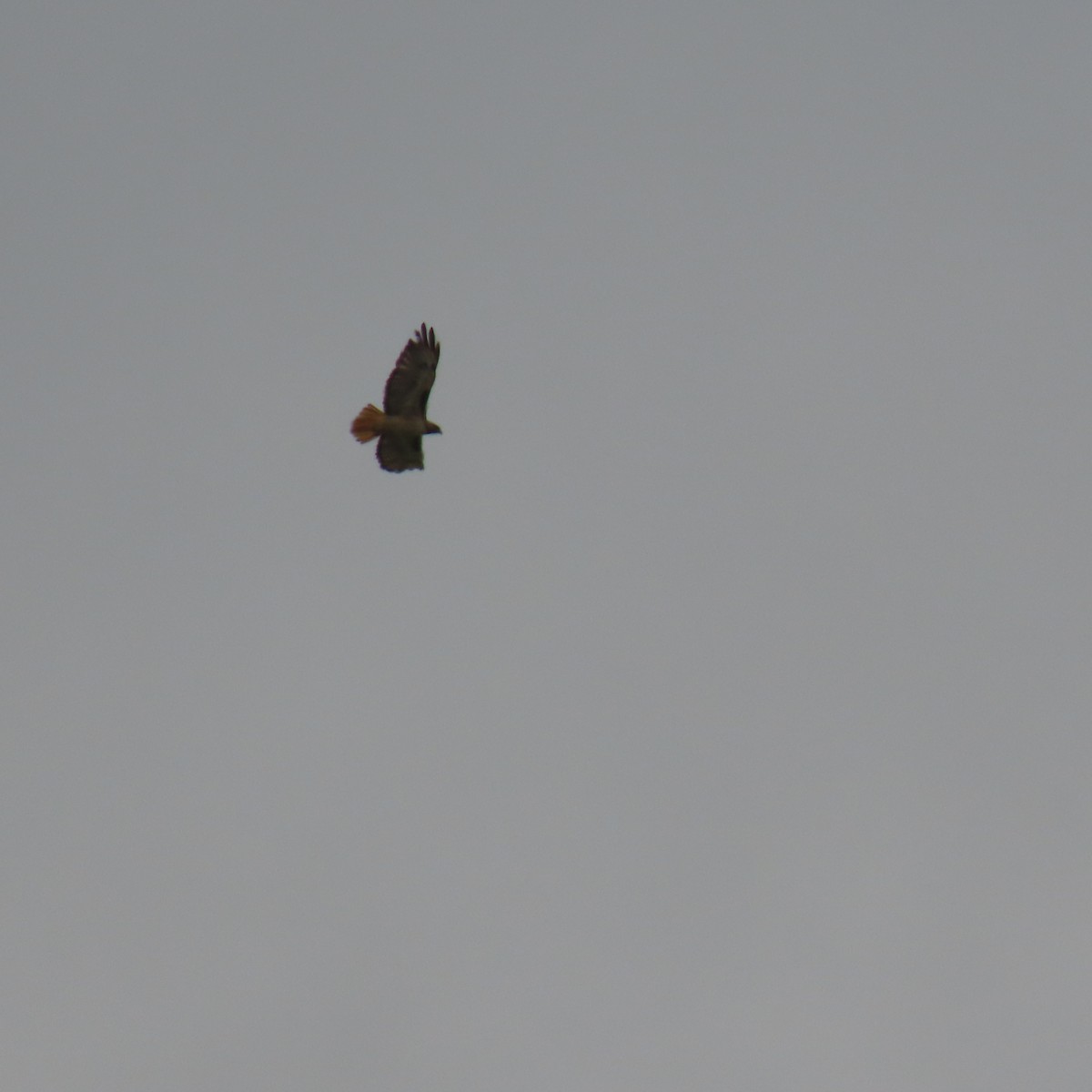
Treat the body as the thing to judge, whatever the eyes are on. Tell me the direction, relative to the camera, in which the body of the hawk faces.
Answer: to the viewer's right
